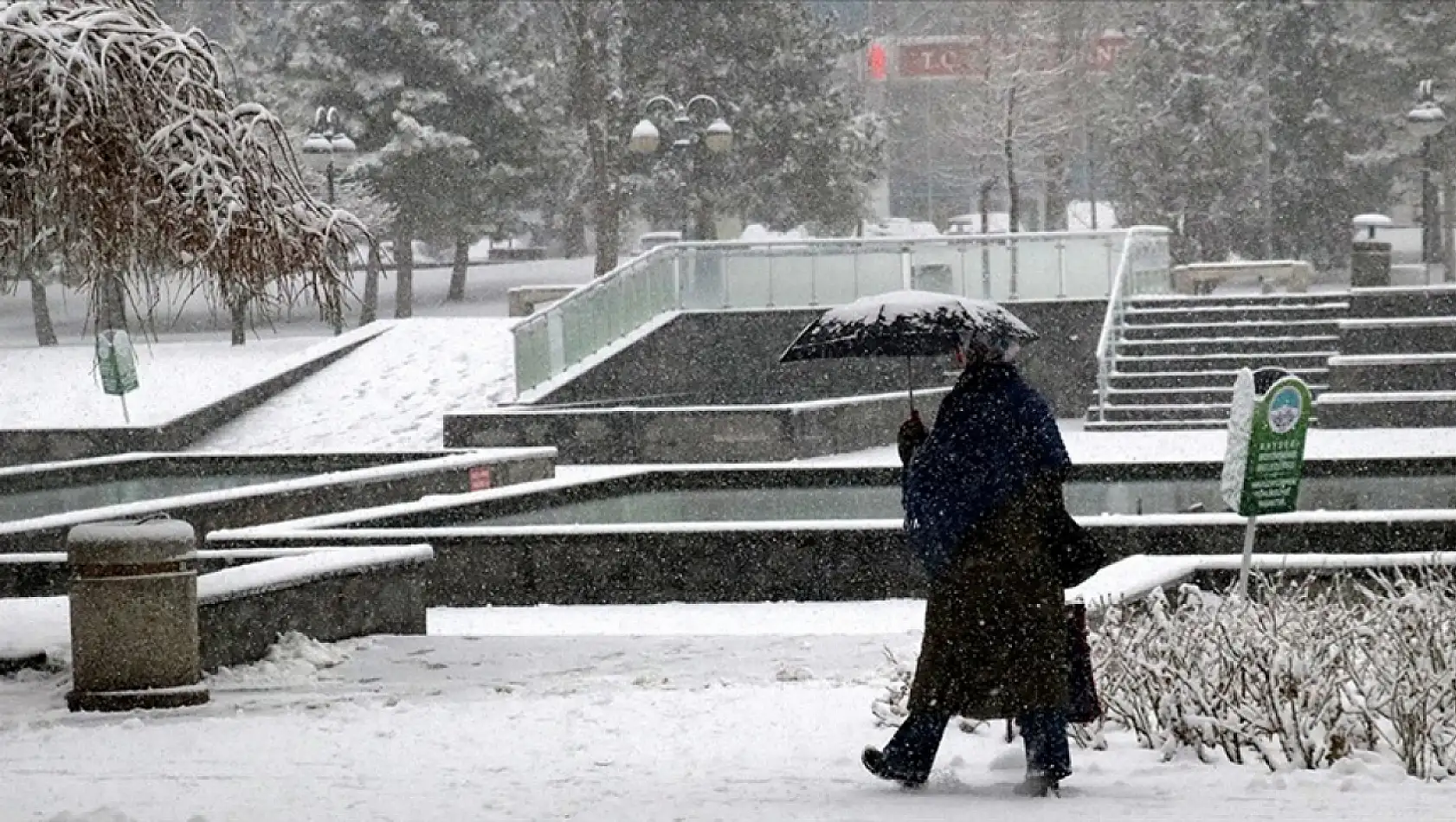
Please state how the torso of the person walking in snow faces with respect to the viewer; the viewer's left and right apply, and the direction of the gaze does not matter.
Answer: facing away from the viewer and to the left of the viewer

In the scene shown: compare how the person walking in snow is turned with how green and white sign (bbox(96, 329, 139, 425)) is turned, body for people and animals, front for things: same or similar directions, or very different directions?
very different directions

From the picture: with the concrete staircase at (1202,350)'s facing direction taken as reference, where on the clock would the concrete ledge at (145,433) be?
The concrete ledge is roughly at 2 o'clock from the concrete staircase.

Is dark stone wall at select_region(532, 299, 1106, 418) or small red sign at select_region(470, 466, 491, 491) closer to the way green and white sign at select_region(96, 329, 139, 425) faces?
the small red sign

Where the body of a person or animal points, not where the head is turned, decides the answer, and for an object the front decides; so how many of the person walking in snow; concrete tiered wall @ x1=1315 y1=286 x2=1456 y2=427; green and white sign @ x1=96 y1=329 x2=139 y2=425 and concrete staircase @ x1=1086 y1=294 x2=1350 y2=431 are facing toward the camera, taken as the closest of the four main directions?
3

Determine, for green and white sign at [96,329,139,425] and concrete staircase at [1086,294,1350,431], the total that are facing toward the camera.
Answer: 2

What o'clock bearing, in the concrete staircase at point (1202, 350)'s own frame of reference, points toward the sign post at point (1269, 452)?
The sign post is roughly at 12 o'clock from the concrete staircase.

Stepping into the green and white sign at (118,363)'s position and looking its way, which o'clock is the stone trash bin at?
The stone trash bin is roughly at 12 o'clock from the green and white sign.

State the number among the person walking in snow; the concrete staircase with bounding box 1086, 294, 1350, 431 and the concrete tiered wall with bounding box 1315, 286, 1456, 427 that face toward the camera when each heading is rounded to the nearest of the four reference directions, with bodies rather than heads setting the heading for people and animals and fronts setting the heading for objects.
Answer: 2

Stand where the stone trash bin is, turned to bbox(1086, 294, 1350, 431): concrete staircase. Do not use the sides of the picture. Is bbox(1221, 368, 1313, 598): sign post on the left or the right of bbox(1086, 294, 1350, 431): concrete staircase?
right

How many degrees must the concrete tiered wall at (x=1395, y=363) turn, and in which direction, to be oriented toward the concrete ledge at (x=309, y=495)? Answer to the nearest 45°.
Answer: approximately 45° to its right

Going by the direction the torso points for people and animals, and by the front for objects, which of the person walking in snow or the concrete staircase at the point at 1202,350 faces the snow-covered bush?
the concrete staircase
